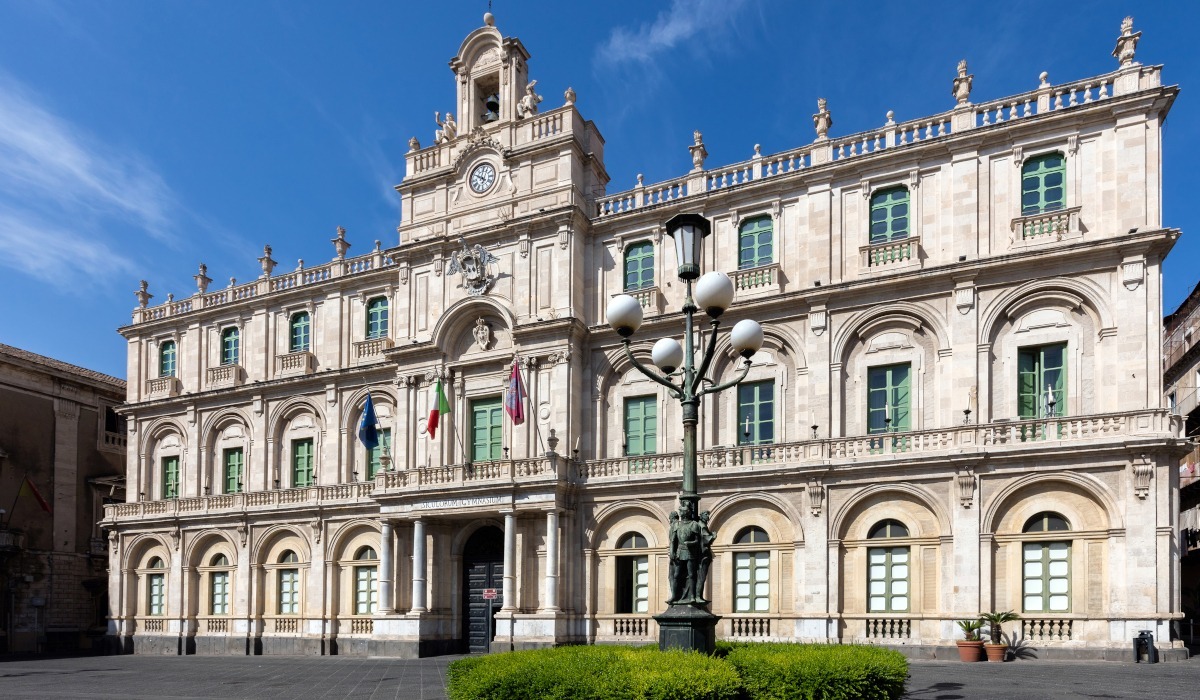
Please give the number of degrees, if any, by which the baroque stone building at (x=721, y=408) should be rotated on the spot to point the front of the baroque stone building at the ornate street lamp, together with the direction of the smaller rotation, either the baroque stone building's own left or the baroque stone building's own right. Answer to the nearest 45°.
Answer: approximately 45° to the baroque stone building's own left

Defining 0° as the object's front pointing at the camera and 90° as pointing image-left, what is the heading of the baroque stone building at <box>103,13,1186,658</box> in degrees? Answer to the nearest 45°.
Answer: approximately 45°

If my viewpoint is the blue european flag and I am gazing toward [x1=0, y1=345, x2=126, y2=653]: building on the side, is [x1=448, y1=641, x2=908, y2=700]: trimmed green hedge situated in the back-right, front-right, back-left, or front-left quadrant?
back-left

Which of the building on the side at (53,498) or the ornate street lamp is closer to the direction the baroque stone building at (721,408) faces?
the ornate street lamp

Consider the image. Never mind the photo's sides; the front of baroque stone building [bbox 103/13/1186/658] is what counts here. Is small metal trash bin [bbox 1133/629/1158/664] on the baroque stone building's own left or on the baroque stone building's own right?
on the baroque stone building's own left

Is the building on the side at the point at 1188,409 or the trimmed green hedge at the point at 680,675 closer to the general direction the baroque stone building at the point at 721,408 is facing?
the trimmed green hedge

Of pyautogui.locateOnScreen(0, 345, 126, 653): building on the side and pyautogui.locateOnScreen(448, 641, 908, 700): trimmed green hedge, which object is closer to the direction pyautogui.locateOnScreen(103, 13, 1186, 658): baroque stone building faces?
the trimmed green hedge

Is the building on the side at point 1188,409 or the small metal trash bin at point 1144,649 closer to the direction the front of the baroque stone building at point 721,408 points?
the small metal trash bin

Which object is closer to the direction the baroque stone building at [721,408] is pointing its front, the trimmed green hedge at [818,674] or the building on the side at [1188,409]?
the trimmed green hedge

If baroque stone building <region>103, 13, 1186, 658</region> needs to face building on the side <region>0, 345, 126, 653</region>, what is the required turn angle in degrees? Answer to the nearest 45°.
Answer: approximately 90° to its right
